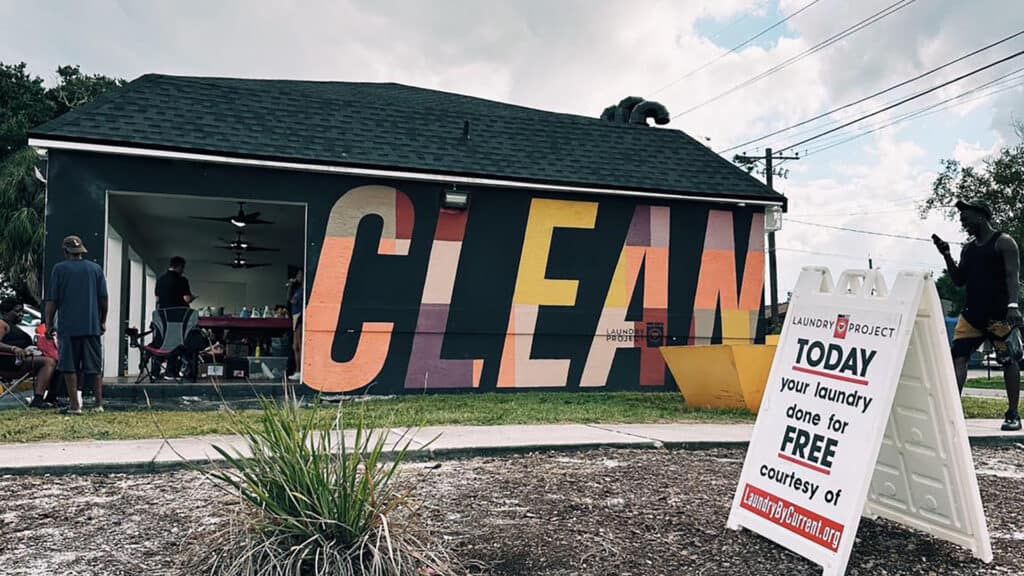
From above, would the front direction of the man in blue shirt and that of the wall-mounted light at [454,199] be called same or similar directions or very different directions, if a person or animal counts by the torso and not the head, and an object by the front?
very different directions

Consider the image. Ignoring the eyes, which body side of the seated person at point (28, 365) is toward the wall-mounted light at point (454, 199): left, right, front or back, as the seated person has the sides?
front

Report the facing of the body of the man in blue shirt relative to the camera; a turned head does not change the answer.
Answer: away from the camera

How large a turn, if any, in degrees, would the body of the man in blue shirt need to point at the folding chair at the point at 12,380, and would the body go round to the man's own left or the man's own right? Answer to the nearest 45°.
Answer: approximately 45° to the man's own left

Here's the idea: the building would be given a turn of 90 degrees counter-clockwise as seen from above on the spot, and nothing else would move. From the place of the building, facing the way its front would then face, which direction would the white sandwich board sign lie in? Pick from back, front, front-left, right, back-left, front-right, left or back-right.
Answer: right

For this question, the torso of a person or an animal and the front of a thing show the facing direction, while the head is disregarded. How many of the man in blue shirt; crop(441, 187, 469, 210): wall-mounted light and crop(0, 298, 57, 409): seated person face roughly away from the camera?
1

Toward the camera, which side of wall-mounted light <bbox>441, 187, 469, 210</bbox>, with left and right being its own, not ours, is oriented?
front

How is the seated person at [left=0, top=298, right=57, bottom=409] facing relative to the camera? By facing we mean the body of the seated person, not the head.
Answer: to the viewer's right

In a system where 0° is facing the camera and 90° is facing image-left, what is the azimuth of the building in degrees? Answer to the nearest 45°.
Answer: approximately 0°

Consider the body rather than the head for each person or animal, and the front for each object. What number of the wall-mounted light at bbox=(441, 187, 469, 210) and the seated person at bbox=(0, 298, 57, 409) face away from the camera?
0

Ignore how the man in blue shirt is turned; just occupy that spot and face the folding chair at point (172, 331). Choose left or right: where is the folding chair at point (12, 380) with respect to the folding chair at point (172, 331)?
left

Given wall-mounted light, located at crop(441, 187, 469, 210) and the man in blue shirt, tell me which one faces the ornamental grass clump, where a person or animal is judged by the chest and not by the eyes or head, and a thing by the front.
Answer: the wall-mounted light

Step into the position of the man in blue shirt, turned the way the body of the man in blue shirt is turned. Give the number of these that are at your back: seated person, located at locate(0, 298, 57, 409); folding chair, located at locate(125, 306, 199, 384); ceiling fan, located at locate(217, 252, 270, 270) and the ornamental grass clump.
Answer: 1

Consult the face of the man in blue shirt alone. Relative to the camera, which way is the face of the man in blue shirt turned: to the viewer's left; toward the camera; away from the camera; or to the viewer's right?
away from the camera

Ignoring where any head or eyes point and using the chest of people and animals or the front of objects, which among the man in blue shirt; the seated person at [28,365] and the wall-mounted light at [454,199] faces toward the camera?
the wall-mounted light

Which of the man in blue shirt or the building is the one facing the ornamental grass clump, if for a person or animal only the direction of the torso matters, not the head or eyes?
the building

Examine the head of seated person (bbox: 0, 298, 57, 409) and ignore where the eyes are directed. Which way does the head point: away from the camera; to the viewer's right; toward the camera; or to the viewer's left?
to the viewer's right
